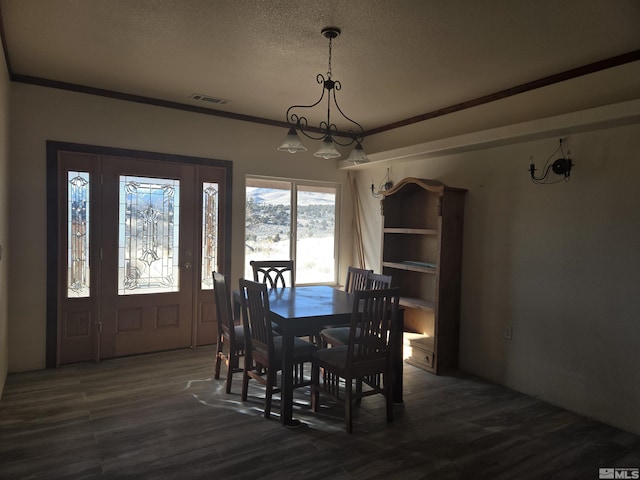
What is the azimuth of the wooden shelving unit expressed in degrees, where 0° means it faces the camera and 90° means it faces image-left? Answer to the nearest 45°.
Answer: approximately 45°

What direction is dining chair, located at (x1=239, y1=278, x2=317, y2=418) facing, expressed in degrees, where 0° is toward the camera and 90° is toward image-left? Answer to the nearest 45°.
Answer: approximately 225°

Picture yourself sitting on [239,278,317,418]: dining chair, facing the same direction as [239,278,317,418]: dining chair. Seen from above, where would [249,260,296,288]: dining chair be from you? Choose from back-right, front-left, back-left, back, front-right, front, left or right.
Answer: front-left

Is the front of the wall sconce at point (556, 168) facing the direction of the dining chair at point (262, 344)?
yes

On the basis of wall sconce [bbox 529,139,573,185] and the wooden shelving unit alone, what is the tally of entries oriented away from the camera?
0

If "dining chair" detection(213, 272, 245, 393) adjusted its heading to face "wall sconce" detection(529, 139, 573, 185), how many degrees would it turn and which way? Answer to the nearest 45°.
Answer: approximately 45° to its right

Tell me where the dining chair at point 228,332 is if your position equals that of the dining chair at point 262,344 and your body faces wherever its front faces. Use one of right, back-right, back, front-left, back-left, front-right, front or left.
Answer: left
